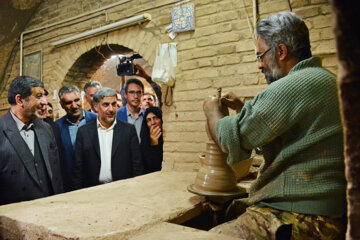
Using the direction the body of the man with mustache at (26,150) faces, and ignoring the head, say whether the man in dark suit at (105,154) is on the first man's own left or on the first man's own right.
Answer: on the first man's own left

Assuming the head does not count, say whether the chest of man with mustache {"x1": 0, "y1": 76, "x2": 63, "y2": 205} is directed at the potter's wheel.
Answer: yes

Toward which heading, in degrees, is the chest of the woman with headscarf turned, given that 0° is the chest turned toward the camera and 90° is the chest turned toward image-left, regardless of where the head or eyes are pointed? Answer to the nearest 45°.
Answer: approximately 315°

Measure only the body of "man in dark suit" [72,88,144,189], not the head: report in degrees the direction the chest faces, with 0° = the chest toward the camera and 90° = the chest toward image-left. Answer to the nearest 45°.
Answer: approximately 0°

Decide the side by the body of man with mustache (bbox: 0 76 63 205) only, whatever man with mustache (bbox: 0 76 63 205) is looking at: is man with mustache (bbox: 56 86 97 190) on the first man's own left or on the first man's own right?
on the first man's own left

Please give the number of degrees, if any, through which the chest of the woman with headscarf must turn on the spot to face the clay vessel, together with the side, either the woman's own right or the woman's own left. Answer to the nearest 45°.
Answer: approximately 45° to the woman's own right

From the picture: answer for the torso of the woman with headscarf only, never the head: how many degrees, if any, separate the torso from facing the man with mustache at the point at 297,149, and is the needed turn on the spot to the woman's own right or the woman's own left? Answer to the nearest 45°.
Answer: approximately 45° to the woman's own right

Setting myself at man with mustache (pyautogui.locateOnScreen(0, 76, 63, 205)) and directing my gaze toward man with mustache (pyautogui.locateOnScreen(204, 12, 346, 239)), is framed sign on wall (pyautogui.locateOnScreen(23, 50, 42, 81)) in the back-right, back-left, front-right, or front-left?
back-left

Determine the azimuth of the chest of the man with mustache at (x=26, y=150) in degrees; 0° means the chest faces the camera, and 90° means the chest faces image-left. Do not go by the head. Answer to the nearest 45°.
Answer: approximately 315°

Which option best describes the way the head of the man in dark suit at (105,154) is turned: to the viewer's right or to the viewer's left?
to the viewer's right

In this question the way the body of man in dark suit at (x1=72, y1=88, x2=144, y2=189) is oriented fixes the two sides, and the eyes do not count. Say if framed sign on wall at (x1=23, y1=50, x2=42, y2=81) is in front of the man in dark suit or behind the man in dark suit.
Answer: behind

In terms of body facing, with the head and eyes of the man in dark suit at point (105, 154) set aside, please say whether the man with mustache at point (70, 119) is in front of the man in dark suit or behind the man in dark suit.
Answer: behind
